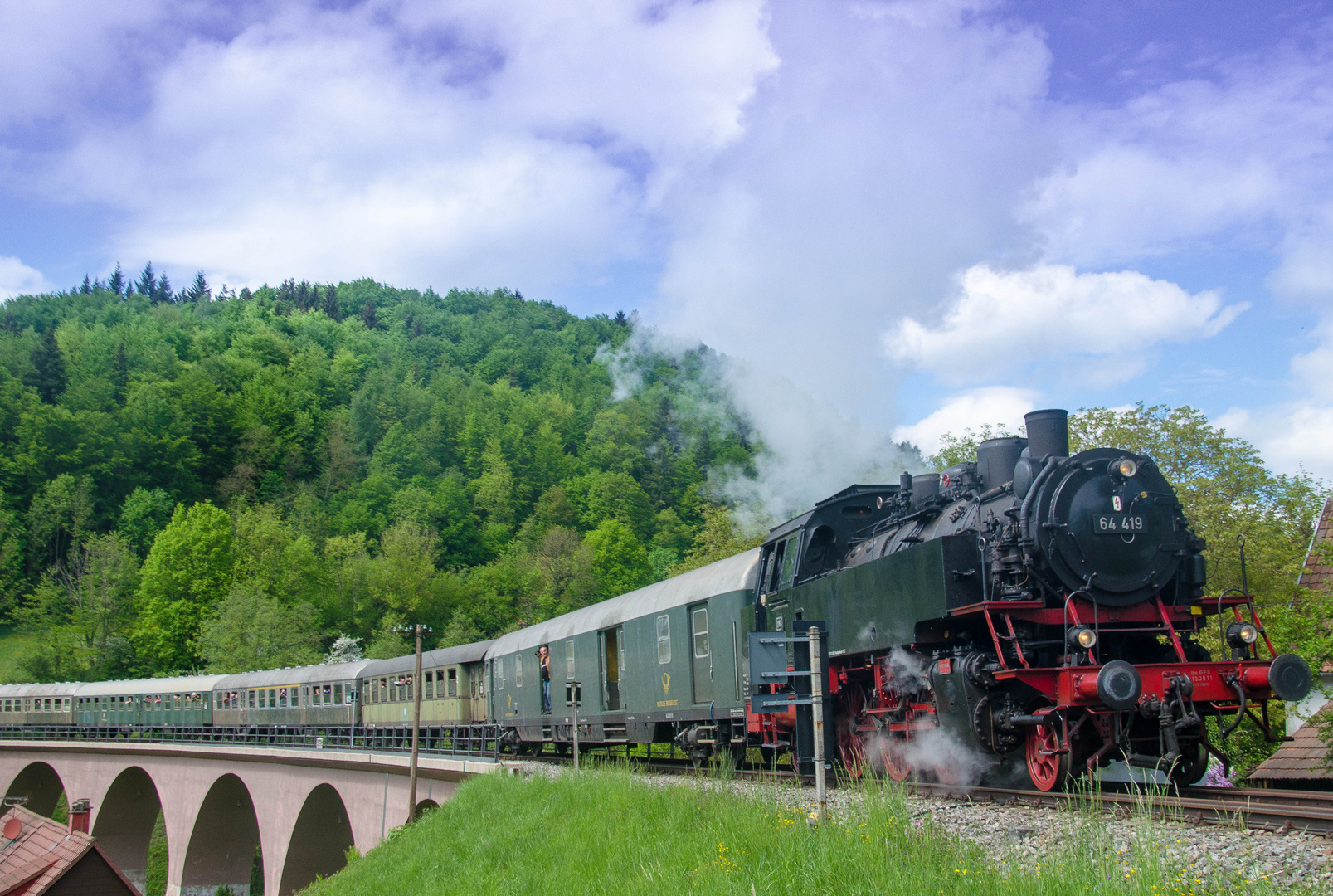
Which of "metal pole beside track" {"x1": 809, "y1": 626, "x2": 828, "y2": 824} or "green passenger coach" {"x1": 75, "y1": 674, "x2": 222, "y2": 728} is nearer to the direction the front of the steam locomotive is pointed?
the metal pole beside track

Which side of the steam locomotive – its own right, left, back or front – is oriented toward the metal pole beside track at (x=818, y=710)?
right

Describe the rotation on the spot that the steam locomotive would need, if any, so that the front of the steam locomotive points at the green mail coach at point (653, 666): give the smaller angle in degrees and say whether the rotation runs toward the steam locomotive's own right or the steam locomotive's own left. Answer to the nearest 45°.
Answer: approximately 180°

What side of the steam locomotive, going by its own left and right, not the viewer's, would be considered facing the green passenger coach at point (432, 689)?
back

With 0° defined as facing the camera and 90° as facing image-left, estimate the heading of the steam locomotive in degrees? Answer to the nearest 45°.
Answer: approximately 315°

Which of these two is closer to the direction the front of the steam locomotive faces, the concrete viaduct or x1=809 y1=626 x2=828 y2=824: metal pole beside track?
the metal pole beside track

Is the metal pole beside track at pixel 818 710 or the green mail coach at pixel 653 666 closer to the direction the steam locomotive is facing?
the metal pole beside track

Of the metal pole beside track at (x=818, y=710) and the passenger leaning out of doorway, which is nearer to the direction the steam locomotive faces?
the metal pole beside track

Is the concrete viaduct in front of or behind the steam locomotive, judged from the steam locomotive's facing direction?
behind

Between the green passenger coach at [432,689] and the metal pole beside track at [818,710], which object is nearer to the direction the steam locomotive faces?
the metal pole beside track
